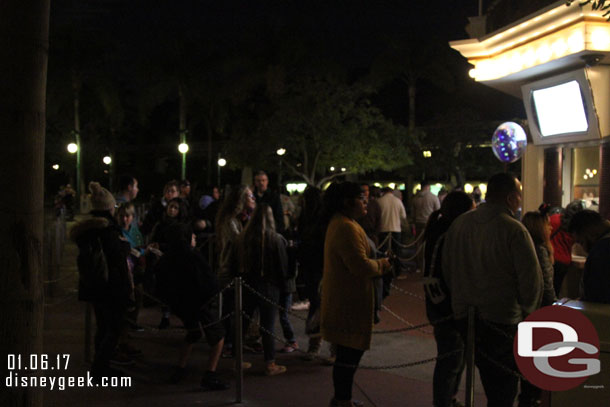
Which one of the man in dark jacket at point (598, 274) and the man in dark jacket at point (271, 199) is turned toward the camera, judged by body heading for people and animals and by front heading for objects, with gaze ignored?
the man in dark jacket at point (271, 199)

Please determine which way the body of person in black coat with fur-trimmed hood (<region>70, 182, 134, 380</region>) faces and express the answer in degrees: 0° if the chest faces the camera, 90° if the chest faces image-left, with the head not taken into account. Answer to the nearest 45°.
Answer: approximately 225°

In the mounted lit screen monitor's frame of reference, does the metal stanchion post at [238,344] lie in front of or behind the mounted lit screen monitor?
in front

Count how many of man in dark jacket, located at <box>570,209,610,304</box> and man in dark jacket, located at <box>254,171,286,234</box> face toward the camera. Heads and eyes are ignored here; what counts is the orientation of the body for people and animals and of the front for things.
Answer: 1

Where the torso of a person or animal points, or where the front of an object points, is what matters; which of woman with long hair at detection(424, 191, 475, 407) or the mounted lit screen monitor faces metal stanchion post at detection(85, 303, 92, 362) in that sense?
the mounted lit screen monitor

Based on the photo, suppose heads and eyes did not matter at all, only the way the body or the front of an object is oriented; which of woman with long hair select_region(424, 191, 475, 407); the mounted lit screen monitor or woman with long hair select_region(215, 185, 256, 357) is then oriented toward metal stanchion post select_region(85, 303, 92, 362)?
the mounted lit screen monitor

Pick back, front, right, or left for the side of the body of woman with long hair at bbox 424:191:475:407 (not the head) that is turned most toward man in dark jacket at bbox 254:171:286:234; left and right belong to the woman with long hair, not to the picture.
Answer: left

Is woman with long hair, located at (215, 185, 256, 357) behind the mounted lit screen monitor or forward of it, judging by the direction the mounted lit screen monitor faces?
forward

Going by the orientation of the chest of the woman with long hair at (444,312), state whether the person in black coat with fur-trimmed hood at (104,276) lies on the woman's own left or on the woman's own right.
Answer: on the woman's own left

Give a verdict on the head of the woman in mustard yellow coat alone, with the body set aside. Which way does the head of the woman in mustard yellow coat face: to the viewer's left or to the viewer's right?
to the viewer's right

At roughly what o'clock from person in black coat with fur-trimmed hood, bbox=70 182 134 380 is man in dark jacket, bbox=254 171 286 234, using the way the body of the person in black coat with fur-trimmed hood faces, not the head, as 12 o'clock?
The man in dark jacket is roughly at 12 o'clock from the person in black coat with fur-trimmed hood.

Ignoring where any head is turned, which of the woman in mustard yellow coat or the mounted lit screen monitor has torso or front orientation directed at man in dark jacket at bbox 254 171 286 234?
the mounted lit screen monitor

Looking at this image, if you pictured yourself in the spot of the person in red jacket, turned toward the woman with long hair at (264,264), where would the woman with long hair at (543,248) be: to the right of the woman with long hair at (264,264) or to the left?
left

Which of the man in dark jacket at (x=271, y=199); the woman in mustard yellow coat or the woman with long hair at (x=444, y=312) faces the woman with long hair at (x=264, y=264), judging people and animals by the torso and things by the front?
the man in dark jacket
